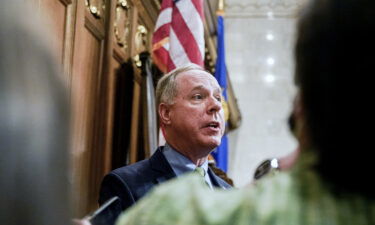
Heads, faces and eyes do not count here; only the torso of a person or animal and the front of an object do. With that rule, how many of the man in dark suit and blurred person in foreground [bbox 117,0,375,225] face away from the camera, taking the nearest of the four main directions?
1

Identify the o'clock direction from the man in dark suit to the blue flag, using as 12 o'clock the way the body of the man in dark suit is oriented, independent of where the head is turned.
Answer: The blue flag is roughly at 8 o'clock from the man in dark suit.

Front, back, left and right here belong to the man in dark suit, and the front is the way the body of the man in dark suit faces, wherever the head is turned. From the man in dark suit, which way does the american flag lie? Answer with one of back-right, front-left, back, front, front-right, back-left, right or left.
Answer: back-left

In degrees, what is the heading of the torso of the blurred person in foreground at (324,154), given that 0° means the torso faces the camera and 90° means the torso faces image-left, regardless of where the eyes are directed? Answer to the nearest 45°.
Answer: approximately 180°

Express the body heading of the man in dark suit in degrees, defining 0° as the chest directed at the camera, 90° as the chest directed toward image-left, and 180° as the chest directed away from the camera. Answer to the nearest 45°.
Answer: approximately 315°

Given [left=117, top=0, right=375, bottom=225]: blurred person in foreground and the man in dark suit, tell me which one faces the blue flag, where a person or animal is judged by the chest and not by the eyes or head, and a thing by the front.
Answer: the blurred person in foreground

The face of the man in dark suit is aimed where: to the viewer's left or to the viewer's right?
to the viewer's right

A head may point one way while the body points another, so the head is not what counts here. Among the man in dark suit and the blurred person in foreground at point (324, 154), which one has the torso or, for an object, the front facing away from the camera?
the blurred person in foreground

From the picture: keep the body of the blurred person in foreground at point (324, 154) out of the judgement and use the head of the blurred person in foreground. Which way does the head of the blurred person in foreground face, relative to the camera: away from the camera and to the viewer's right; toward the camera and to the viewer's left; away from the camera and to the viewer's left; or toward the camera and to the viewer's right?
away from the camera and to the viewer's left

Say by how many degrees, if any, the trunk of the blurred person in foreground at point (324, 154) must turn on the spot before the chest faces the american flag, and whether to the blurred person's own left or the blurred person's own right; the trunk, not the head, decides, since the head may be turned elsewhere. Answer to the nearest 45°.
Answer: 0° — they already face it
